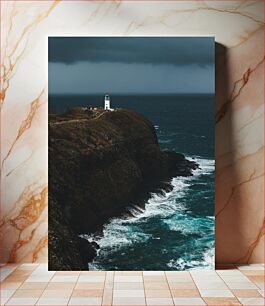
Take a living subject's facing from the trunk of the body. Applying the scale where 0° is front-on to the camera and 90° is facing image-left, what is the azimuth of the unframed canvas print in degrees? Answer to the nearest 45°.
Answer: approximately 0°
